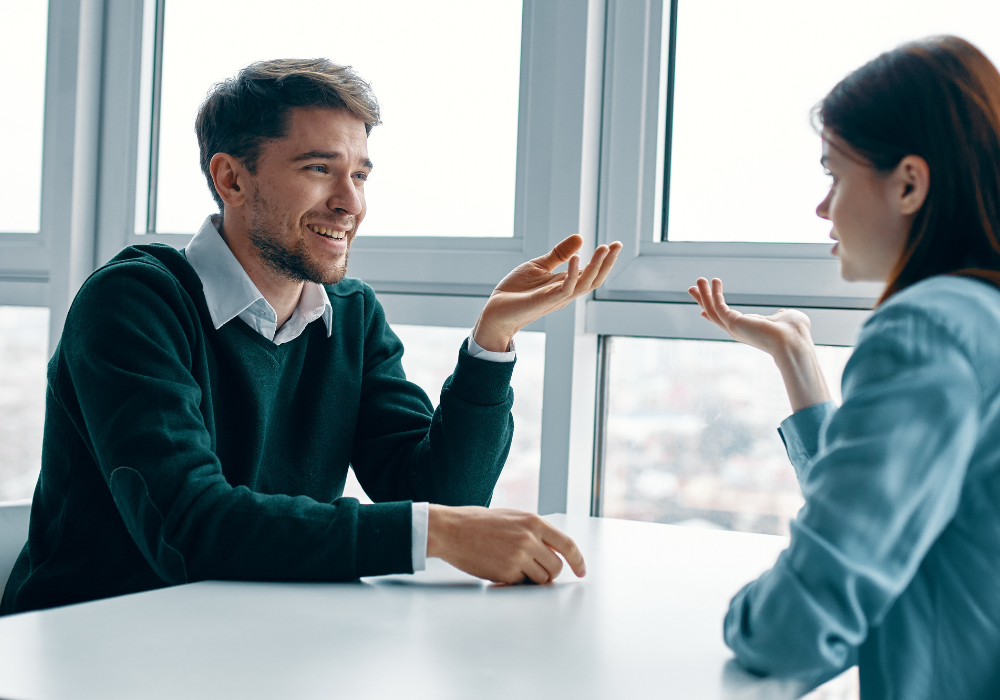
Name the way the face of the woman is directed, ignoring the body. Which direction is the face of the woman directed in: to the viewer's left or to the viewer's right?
to the viewer's left

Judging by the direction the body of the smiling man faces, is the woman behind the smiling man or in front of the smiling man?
in front

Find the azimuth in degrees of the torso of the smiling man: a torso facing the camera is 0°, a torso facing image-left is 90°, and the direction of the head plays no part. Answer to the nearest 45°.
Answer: approximately 315°
